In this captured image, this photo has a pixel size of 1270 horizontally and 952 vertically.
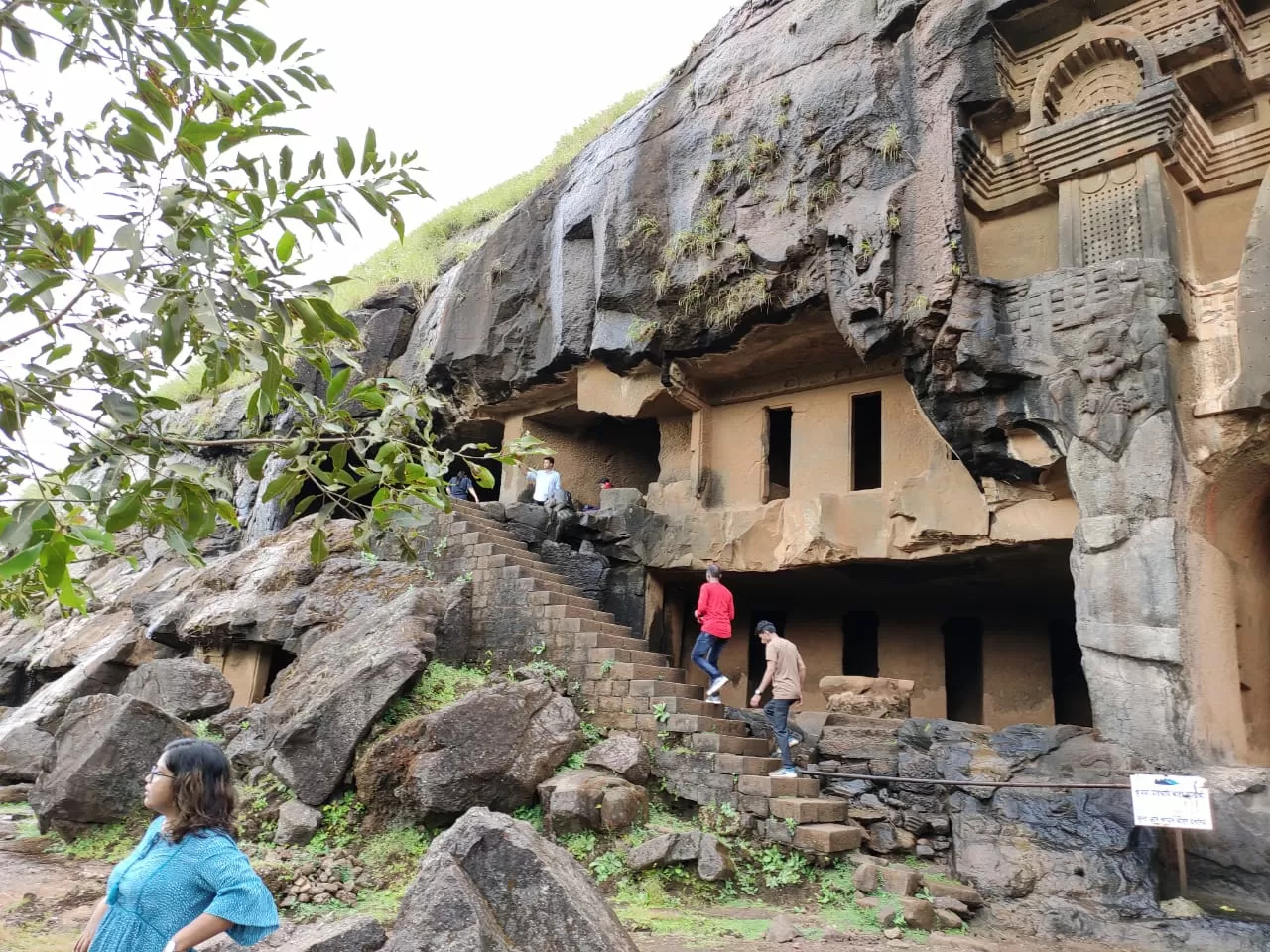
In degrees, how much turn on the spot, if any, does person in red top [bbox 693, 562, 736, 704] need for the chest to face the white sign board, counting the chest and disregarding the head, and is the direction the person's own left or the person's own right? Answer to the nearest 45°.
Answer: approximately 180°

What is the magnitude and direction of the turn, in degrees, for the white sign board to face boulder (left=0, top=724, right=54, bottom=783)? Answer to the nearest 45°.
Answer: approximately 90° to its right

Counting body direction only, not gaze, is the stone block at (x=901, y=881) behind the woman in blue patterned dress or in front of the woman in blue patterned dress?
behind

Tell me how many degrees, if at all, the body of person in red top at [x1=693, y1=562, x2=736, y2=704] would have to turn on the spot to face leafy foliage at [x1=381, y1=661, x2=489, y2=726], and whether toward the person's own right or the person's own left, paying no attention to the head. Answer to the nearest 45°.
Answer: approximately 45° to the person's own left

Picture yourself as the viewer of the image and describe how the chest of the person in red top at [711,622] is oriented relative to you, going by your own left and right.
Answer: facing away from the viewer and to the left of the viewer

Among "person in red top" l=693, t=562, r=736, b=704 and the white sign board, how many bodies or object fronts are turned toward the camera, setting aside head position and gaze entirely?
1

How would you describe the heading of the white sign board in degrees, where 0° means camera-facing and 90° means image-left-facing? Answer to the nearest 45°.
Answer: approximately 0°

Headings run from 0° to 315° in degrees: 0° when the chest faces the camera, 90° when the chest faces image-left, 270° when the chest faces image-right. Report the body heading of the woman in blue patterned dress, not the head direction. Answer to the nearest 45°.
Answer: approximately 45°

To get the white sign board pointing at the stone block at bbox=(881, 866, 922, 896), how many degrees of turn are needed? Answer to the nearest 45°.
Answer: approximately 90° to its right

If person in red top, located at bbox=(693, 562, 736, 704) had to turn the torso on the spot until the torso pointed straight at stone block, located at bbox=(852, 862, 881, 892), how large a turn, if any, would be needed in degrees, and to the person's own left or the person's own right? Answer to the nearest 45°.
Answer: approximately 180°
